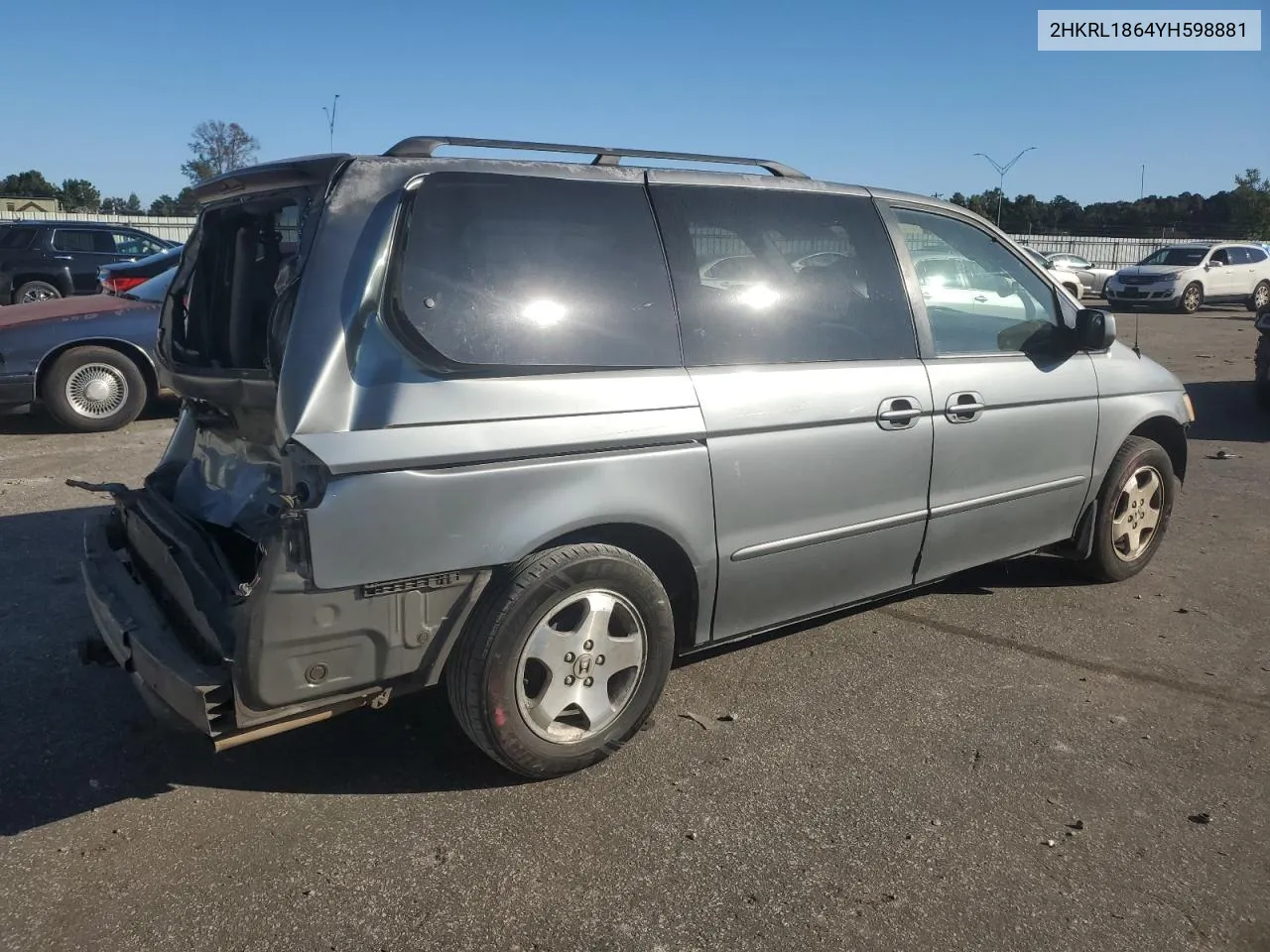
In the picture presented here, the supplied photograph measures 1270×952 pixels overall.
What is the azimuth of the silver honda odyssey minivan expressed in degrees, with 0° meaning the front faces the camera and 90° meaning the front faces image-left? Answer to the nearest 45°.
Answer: approximately 225°

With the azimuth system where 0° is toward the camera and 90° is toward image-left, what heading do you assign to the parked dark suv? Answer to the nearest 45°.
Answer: approximately 270°

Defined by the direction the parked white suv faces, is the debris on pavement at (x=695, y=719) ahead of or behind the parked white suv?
ahead

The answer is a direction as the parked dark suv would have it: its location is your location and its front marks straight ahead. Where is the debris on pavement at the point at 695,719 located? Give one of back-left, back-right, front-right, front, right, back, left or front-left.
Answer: right

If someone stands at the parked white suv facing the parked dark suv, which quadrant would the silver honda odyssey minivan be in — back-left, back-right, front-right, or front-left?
front-left

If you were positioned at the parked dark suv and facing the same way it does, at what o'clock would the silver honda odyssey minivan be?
The silver honda odyssey minivan is roughly at 3 o'clock from the parked dark suv.

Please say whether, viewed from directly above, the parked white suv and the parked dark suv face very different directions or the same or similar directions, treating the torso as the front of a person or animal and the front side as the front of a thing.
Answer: very different directions

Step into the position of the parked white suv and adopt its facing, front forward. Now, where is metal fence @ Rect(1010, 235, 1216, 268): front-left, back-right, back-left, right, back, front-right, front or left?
back-right

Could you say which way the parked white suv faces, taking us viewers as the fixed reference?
facing the viewer and to the left of the viewer

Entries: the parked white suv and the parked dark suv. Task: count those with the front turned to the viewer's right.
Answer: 1
